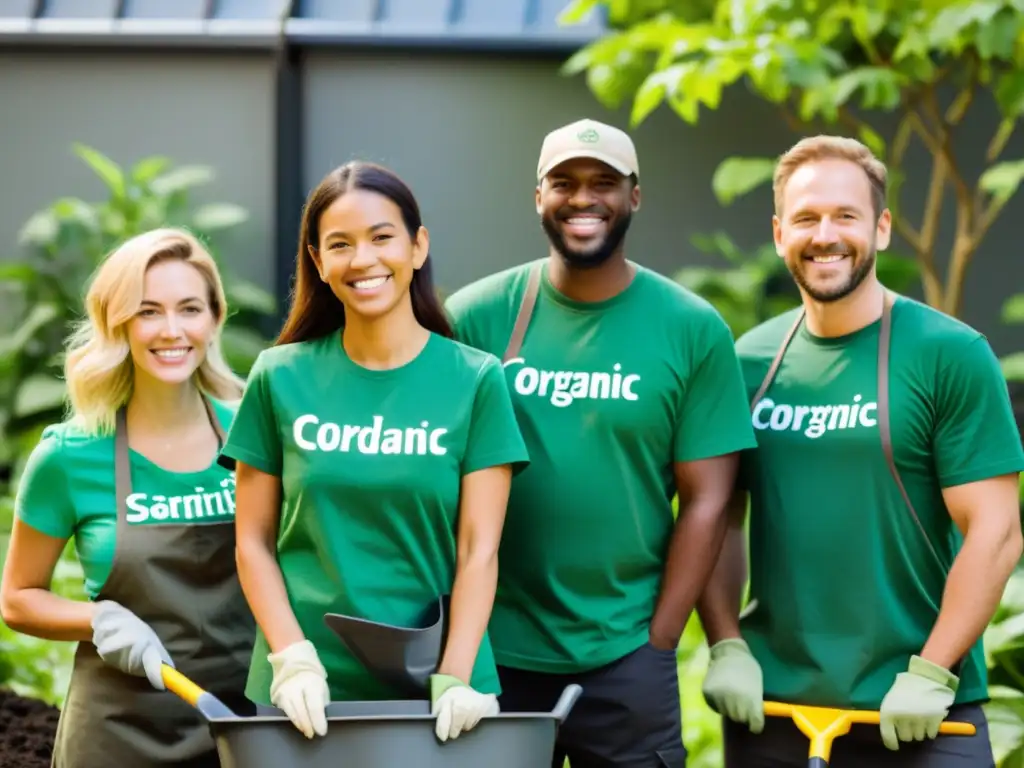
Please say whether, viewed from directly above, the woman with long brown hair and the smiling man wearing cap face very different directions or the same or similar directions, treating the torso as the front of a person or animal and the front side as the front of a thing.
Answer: same or similar directions

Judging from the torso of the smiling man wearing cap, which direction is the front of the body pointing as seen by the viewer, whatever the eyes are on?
toward the camera

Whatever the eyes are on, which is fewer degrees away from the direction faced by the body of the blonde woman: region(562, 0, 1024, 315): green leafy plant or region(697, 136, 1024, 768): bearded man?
the bearded man

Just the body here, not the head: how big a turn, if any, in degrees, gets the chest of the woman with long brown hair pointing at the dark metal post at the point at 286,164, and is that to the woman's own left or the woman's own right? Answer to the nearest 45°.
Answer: approximately 180°

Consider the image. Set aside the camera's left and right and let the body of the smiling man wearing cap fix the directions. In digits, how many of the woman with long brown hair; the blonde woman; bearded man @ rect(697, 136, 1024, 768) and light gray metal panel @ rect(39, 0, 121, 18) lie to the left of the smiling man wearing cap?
1

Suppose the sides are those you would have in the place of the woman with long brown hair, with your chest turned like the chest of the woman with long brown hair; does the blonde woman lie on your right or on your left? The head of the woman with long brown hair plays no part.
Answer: on your right

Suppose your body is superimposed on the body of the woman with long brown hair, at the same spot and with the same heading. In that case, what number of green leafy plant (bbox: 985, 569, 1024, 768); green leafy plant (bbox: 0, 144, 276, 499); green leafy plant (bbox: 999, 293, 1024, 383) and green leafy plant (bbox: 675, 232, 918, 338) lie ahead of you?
0

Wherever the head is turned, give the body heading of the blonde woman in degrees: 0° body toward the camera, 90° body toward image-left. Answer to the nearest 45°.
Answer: approximately 315°

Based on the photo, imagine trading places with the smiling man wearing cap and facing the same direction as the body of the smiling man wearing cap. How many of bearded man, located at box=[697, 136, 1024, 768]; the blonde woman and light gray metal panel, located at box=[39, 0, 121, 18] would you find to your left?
1

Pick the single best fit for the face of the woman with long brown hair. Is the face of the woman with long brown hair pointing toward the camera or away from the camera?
toward the camera

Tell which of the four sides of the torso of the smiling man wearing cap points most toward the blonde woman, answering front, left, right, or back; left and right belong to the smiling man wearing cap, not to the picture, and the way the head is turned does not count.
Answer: right

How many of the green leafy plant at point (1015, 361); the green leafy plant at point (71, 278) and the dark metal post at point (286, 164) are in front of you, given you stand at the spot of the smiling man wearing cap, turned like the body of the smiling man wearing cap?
0

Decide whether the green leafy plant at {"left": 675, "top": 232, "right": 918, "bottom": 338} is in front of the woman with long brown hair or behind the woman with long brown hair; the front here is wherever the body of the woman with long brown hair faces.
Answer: behind

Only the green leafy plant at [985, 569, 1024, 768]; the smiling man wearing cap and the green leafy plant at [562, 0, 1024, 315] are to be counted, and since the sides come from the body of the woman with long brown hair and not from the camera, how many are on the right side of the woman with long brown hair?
0

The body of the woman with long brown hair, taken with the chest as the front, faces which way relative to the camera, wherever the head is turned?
toward the camera

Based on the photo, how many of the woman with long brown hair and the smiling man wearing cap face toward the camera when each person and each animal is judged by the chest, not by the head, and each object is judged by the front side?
2

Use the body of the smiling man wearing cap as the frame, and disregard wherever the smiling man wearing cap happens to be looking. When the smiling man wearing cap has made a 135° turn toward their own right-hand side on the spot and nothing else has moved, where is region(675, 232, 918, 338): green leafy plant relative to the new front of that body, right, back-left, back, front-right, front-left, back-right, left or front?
front-right

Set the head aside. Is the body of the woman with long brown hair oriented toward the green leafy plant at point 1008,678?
no

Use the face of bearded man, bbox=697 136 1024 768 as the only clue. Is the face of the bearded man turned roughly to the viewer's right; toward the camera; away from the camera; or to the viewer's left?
toward the camera

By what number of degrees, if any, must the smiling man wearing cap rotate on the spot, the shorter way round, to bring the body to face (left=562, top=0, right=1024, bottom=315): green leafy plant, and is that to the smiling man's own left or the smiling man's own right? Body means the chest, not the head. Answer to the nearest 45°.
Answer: approximately 180°
